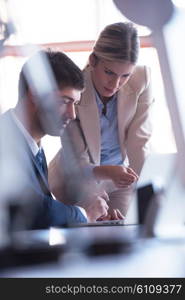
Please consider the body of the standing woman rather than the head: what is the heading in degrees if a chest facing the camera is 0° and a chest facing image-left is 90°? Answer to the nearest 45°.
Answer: approximately 0°
